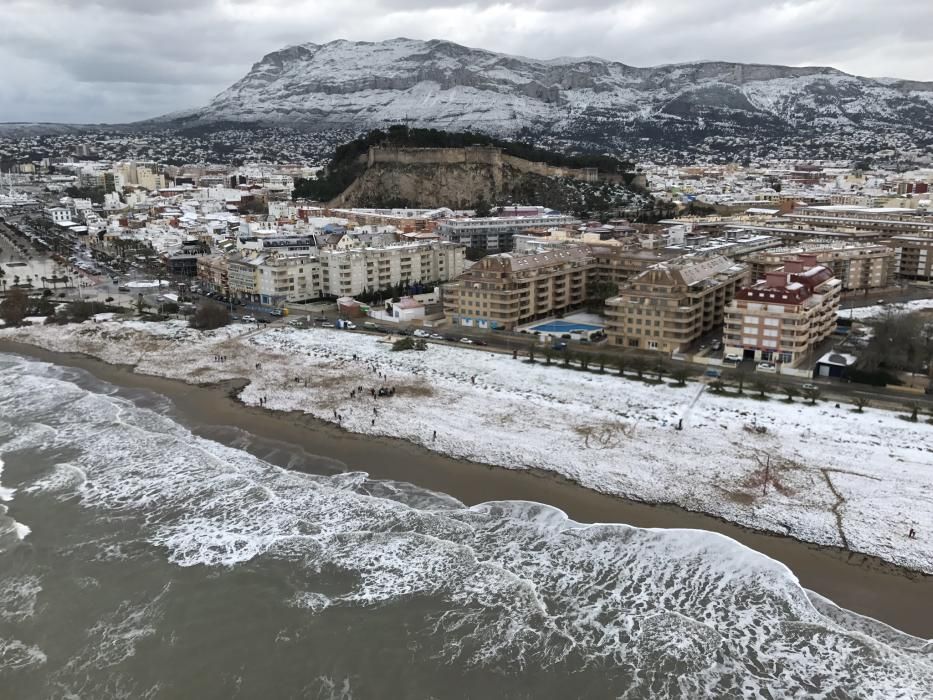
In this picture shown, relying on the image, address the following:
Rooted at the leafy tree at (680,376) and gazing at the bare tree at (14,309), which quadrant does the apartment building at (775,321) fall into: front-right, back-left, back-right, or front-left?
back-right

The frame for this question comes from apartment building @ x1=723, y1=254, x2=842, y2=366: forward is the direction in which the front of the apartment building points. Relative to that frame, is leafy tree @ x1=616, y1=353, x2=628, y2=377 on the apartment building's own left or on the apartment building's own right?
on the apartment building's own right

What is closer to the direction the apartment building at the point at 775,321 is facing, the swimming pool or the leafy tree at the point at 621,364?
the leafy tree

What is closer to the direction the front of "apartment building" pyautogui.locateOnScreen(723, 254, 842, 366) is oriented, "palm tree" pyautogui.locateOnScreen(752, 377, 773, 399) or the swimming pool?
the palm tree

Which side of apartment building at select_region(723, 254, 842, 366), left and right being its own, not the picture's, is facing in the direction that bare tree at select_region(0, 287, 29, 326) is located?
right

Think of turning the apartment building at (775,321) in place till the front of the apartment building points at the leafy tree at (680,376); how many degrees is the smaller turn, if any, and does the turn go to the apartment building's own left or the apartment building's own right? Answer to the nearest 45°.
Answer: approximately 45° to the apartment building's own right

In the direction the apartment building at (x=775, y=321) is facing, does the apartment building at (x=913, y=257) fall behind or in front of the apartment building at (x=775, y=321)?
behind

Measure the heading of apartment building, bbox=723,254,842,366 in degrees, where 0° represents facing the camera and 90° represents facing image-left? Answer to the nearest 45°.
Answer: approximately 0°

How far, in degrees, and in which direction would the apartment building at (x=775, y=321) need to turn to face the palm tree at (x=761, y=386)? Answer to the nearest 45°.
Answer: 0° — it already faces it

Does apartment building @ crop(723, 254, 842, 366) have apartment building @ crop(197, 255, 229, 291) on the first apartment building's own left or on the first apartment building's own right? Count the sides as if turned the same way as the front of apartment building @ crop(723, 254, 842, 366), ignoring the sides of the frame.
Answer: on the first apartment building's own right

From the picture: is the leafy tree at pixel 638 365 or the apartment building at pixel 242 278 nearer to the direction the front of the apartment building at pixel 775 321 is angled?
the leafy tree
